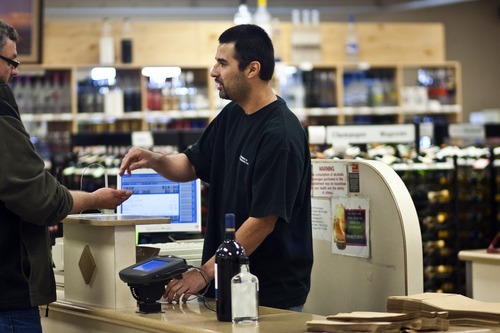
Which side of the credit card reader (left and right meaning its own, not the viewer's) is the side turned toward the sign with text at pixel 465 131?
back

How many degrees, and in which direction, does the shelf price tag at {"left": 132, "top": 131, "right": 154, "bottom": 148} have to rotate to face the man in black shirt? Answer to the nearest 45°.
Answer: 0° — it already faces them

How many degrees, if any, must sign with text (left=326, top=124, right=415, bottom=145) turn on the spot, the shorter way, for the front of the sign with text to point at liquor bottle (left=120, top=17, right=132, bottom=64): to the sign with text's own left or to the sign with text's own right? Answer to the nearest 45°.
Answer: approximately 135° to the sign with text's own right

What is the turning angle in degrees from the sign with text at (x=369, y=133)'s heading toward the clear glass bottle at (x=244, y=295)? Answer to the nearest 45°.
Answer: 0° — it already faces it

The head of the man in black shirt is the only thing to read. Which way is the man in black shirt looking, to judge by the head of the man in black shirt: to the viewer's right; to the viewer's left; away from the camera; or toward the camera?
to the viewer's left

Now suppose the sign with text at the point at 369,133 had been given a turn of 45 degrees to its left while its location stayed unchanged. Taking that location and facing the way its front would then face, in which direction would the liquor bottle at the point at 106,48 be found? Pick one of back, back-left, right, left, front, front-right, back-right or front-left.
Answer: back

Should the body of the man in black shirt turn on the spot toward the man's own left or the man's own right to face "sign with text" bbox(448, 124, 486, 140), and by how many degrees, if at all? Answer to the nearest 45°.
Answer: approximately 180°

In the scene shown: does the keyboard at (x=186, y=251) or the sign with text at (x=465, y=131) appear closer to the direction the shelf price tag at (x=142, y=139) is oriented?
the keyboard
